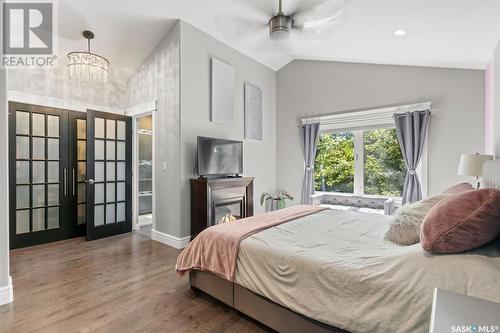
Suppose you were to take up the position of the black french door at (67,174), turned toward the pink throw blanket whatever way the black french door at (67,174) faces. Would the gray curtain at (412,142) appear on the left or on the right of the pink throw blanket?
left

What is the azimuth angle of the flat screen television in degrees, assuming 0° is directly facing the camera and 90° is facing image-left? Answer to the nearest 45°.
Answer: approximately 315°

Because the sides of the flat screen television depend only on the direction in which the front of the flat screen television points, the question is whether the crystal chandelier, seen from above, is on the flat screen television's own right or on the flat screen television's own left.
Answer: on the flat screen television's own right

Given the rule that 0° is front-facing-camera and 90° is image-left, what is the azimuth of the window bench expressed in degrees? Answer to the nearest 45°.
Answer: approximately 45°

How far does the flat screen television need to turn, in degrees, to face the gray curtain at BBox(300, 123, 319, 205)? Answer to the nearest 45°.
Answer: approximately 90° to its left

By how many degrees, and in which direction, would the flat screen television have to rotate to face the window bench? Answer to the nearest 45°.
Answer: approximately 45° to its left
